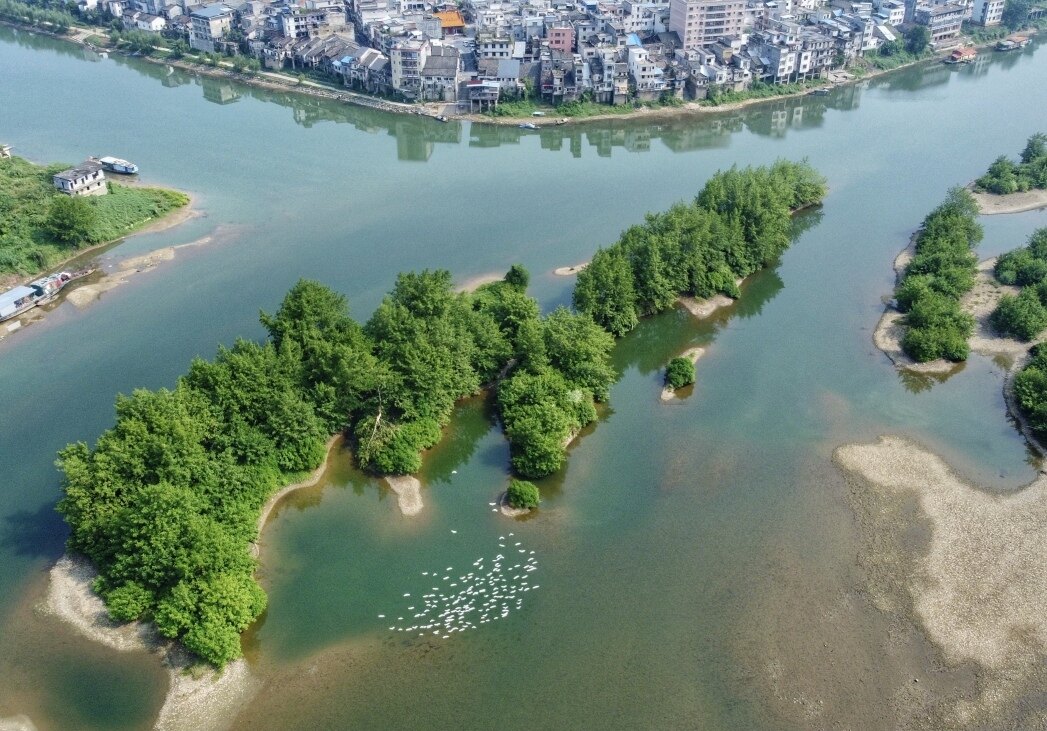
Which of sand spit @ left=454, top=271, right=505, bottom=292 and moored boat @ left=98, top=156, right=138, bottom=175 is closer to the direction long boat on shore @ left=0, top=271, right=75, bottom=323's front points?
the moored boat

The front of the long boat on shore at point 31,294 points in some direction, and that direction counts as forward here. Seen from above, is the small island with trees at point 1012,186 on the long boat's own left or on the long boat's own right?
on the long boat's own right

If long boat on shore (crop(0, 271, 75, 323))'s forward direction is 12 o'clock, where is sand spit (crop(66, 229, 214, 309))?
The sand spit is roughly at 1 o'clock from the long boat on shore.

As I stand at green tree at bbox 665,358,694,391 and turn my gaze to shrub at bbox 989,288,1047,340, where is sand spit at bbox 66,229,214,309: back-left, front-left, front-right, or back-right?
back-left

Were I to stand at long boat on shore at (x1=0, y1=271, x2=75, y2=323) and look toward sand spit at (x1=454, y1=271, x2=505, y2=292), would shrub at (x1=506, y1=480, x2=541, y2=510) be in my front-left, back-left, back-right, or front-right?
front-right

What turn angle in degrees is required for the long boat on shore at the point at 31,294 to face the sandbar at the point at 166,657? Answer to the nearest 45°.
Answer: approximately 135° to its right

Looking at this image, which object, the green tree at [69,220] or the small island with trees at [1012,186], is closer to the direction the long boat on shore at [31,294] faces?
the green tree

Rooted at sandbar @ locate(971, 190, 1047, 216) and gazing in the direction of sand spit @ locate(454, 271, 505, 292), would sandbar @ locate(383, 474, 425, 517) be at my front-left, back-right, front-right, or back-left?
front-left

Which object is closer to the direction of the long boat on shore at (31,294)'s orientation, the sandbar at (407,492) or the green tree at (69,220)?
the green tree

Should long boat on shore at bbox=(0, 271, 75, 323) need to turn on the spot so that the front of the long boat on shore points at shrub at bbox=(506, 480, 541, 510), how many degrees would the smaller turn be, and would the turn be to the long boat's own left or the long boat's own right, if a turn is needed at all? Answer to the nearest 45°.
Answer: approximately 90° to the long boat's own right

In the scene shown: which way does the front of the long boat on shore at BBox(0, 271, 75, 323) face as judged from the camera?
facing away from the viewer and to the right of the viewer

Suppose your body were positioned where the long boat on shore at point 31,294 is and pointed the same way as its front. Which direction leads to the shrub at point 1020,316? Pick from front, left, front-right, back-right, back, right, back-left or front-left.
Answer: right
